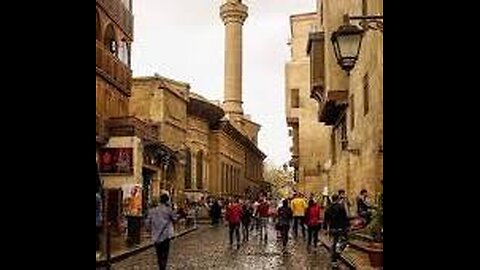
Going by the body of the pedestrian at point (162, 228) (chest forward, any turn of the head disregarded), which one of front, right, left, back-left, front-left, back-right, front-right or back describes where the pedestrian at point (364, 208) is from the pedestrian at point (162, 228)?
front-right

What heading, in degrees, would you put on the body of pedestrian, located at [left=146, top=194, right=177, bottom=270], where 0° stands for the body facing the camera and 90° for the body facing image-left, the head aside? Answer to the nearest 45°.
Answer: approximately 180°

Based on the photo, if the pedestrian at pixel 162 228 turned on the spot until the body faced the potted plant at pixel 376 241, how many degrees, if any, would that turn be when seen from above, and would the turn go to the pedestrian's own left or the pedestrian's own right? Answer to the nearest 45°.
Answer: approximately 90° to the pedestrian's own right

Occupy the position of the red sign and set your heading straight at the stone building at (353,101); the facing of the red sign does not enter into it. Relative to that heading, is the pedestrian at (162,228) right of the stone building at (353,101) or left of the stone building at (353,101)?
right

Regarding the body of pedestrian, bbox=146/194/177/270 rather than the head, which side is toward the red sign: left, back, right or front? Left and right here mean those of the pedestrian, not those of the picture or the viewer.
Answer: front
